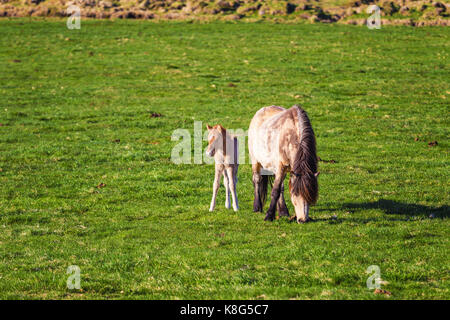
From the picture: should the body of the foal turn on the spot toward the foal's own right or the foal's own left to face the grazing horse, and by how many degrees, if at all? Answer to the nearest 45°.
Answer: approximately 90° to the foal's own left

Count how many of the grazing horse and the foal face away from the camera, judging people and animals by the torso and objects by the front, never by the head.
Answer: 0

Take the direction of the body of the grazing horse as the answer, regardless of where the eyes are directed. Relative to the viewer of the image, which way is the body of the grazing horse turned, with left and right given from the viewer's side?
facing the viewer and to the right of the viewer

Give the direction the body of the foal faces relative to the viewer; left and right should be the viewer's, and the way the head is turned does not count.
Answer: facing the viewer and to the left of the viewer
